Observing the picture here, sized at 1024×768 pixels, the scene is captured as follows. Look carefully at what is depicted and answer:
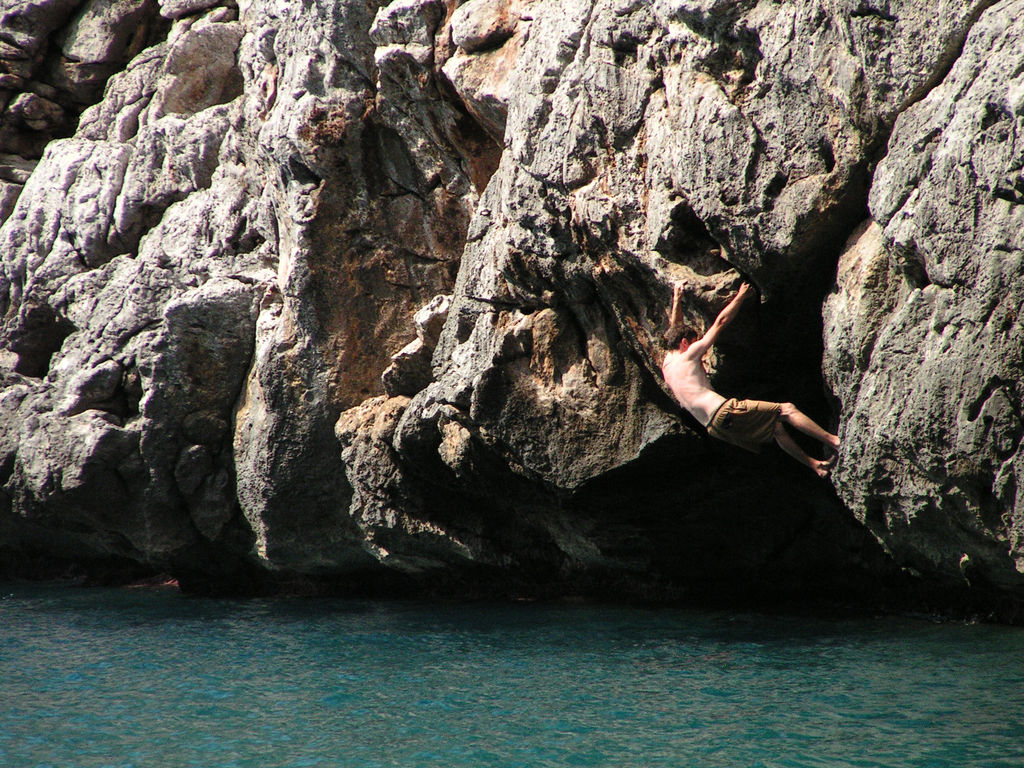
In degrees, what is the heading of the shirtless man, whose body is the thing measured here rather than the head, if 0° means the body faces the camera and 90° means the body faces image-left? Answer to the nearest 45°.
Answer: approximately 225°
